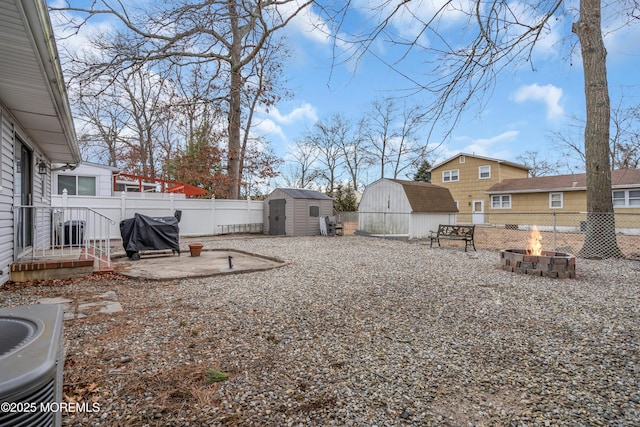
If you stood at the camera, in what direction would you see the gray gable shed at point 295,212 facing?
facing the viewer and to the left of the viewer

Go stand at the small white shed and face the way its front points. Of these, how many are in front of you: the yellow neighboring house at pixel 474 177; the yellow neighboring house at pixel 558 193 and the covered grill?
1

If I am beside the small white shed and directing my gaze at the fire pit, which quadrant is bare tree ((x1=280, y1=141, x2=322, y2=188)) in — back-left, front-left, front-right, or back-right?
back-right

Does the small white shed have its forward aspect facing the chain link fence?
no

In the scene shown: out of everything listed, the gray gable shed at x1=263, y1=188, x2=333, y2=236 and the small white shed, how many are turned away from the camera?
0

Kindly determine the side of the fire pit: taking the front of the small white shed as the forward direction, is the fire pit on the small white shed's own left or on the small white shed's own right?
on the small white shed's own left

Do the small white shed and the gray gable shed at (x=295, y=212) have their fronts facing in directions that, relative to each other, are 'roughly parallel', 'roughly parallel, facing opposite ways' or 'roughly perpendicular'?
roughly parallel

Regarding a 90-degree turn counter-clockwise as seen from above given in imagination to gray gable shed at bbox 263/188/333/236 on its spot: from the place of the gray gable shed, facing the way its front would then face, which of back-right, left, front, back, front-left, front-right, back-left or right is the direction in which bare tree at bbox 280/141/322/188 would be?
back-left

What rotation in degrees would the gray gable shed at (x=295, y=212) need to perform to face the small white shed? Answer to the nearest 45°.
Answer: approximately 135° to its left

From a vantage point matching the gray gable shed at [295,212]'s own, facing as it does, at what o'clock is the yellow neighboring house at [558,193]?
The yellow neighboring house is roughly at 7 o'clock from the gray gable shed.

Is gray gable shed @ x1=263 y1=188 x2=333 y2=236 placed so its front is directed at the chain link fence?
no
